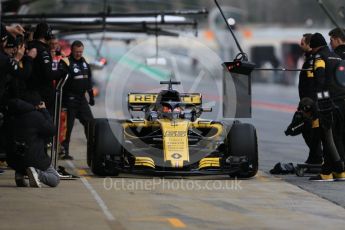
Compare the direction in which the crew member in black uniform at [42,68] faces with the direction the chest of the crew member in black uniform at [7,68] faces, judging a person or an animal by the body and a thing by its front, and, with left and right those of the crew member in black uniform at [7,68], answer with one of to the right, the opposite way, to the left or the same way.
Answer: the same way

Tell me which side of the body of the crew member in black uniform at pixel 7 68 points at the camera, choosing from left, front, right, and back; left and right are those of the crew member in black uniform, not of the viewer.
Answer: right

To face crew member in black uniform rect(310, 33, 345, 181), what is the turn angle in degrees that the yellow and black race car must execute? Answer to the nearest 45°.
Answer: approximately 90° to its left

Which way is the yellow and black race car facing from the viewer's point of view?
toward the camera

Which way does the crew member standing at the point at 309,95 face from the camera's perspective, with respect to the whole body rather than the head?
to the viewer's left

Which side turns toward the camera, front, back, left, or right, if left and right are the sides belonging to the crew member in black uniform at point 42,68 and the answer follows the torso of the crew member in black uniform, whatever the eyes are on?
right

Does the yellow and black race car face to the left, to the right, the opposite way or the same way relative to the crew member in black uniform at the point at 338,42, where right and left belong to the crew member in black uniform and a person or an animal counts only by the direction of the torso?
to the left

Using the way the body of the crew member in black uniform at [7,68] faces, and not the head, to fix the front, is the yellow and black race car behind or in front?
in front

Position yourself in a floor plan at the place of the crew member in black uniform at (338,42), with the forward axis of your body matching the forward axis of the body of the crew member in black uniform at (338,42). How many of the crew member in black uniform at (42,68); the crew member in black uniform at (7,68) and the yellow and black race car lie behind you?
0

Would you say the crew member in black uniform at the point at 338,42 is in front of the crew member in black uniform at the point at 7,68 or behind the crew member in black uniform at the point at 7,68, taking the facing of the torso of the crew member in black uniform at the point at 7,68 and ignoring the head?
in front

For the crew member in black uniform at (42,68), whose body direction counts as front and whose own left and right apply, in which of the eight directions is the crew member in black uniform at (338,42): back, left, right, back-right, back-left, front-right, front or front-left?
front

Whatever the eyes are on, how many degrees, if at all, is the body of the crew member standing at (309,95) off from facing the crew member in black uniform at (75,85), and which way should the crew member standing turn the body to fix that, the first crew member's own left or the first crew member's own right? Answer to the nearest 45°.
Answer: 0° — they already face them

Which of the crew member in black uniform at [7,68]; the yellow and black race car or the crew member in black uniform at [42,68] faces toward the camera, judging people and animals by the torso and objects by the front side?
the yellow and black race car

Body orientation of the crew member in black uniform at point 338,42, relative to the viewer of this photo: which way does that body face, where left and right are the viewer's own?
facing to the left of the viewer
